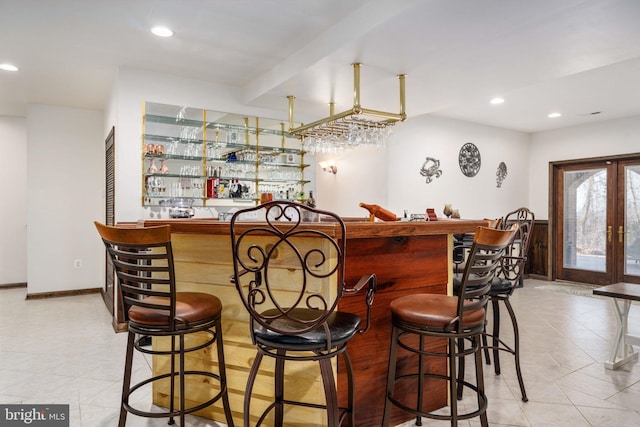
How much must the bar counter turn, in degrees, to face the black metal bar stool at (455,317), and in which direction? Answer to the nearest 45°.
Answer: approximately 45° to its left

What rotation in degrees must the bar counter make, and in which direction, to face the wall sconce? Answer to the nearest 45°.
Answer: approximately 180°

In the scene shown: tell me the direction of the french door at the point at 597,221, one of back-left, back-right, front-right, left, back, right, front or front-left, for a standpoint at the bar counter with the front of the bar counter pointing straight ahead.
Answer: back-left

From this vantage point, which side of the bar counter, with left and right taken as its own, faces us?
front

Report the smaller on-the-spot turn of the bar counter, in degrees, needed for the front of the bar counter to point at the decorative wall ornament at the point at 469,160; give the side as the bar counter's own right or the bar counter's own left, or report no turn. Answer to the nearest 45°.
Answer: approximately 135° to the bar counter's own left

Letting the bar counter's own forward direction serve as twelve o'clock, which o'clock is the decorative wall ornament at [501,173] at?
The decorative wall ornament is roughly at 7 o'clock from the bar counter.

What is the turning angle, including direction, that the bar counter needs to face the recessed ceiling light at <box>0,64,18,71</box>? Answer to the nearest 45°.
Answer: approximately 135° to its right

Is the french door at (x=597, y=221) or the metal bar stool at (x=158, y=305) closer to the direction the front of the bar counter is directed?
the metal bar stool

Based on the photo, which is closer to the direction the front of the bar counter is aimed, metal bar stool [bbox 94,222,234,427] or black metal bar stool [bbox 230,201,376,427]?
the black metal bar stool
